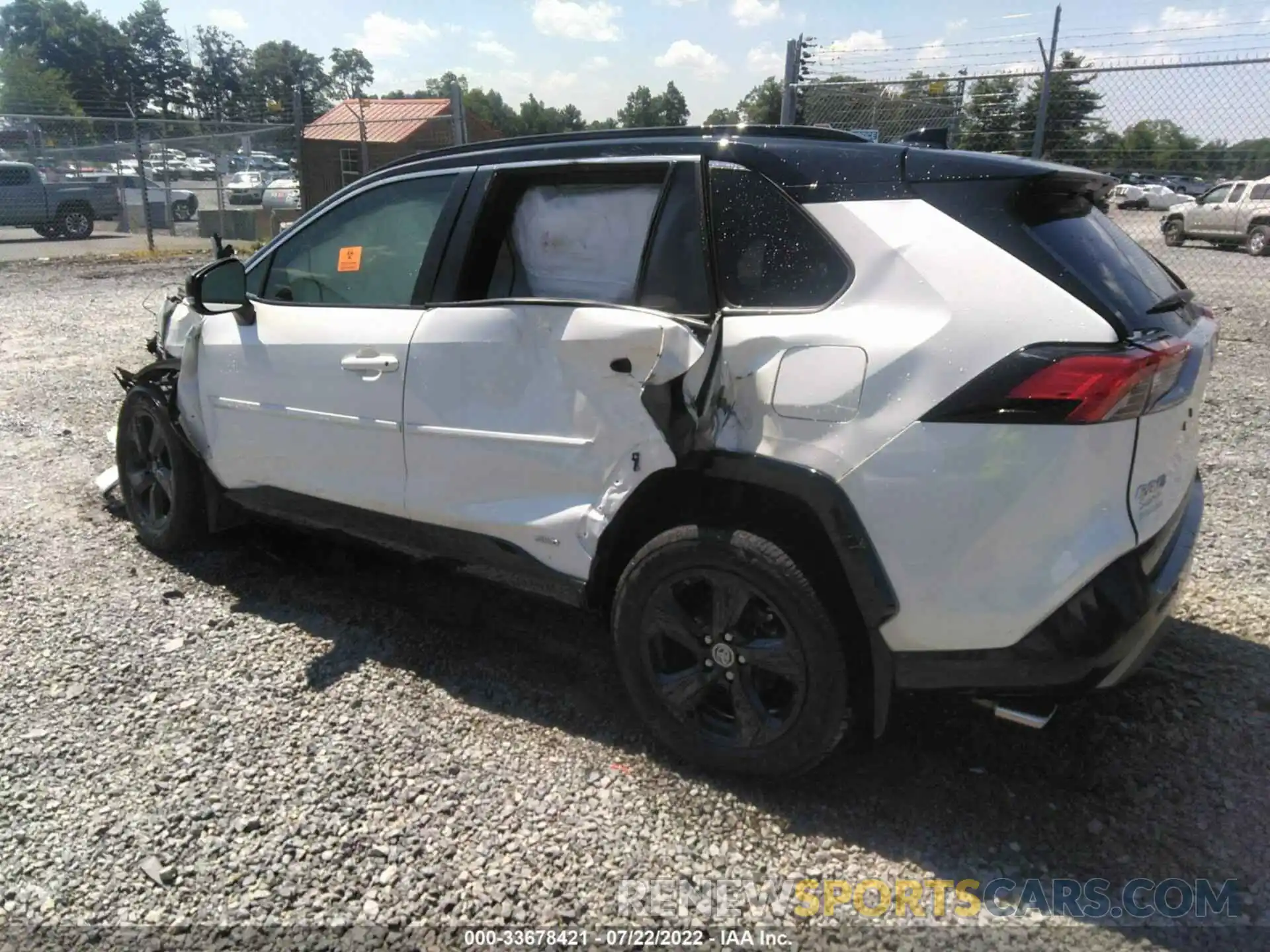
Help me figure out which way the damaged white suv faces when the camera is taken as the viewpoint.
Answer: facing away from the viewer and to the left of the viewer

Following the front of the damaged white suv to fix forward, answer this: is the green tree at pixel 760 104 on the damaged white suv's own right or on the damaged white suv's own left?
on the damaged white suv's own right

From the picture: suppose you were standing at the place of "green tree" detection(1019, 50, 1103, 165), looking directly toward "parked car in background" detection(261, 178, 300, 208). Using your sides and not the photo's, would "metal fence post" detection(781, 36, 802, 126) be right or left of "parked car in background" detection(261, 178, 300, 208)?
left

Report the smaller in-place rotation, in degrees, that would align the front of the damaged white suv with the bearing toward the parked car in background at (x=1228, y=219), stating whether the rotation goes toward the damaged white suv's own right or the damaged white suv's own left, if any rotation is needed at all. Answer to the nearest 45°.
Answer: approximately 90° to the damaged white suv's own right

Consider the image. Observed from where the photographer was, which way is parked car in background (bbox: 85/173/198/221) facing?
facing to the right of the viewer

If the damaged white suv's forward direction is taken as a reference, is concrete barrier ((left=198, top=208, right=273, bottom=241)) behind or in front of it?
in front

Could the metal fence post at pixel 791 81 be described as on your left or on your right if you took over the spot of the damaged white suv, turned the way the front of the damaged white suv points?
on your right

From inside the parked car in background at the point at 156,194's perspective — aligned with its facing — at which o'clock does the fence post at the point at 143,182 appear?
The fence post is roughly at 3 o'clock from the parked car in background.

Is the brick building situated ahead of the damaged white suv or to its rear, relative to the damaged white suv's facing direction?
ahead

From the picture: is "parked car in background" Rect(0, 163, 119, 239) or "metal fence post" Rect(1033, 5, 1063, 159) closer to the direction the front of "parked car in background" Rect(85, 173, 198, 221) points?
the metal fence post

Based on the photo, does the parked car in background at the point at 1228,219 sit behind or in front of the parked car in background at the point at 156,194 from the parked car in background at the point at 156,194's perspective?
in front

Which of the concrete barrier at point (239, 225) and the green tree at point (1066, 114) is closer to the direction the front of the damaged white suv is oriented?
the concrete barrier

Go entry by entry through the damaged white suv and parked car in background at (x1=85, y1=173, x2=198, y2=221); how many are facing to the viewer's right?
1

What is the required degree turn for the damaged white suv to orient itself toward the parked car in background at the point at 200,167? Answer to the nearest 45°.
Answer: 0° — it already faces it
